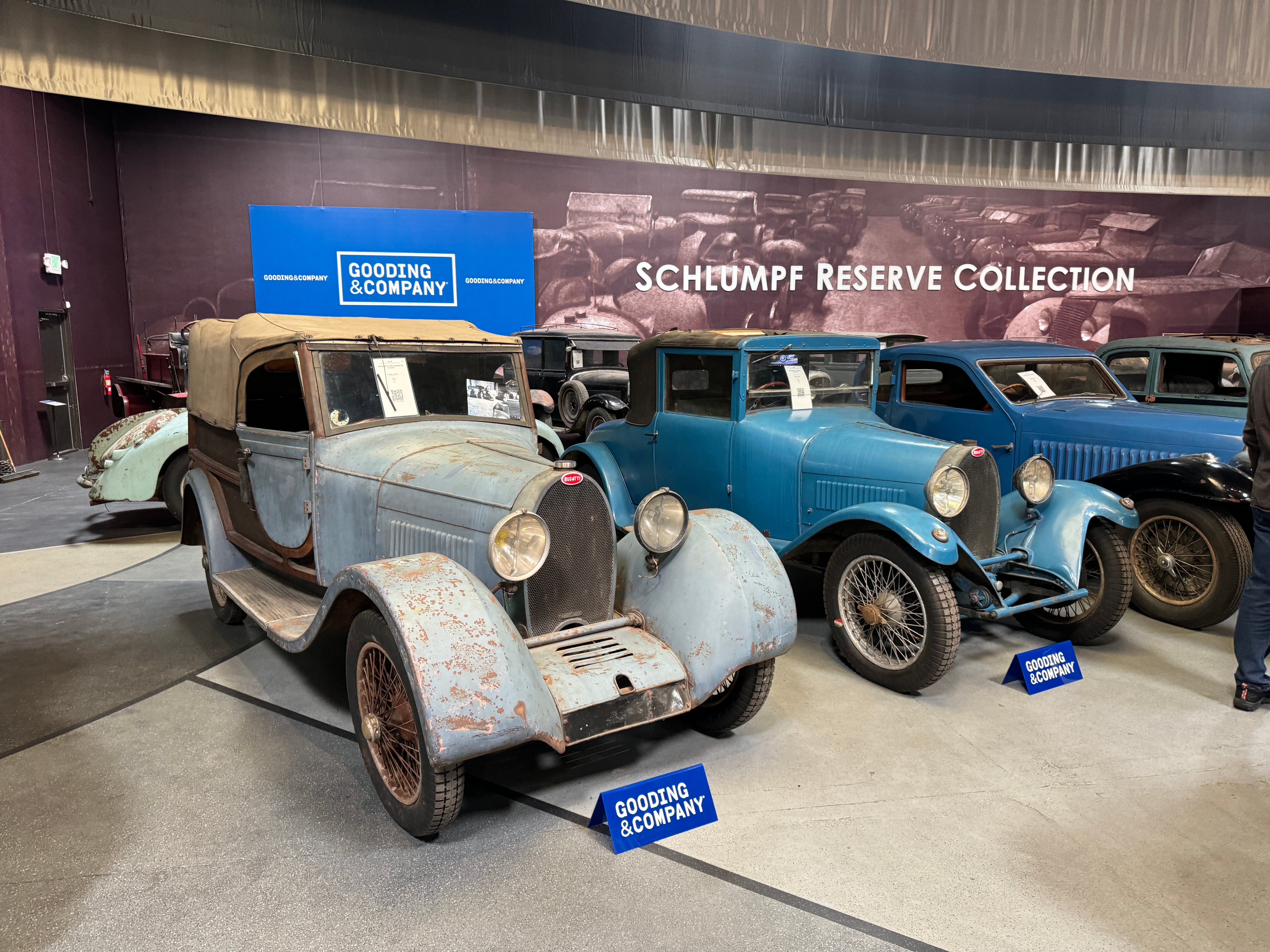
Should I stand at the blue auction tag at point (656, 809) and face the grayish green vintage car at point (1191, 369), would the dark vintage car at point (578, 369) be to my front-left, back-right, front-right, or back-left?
front-left

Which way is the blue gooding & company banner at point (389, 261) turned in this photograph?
toward the camera

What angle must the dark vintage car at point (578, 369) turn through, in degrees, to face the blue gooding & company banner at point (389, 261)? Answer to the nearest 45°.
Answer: approximately 180°

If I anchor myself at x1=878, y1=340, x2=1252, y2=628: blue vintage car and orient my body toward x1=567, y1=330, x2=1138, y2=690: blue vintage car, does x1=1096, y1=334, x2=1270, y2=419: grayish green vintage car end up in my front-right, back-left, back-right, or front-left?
back-right

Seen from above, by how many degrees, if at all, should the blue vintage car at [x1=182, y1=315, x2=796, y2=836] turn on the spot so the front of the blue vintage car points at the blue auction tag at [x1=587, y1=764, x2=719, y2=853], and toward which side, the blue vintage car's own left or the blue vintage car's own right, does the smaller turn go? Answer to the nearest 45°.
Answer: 0° — it already faces it

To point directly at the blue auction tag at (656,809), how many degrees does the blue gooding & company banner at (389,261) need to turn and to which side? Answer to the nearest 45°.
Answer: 0° — it already faces it

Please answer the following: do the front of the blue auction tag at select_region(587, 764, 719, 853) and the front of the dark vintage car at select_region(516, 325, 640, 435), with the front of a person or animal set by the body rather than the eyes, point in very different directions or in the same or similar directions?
same or similar directions

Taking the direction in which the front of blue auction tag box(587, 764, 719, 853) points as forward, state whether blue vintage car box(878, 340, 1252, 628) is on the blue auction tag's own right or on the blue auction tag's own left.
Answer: on the blue auction tag's own left

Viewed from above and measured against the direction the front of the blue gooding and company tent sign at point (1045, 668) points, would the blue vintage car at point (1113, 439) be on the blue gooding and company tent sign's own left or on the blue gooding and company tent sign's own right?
on the blue gooding and company tent sign's own left

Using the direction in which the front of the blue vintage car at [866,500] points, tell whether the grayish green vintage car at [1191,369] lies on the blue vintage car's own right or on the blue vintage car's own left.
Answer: on the blue vintage car's own left

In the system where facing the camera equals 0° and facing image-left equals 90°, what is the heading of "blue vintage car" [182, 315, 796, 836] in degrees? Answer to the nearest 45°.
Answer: approximately 315°

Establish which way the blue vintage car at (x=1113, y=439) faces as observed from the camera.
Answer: facing the viewer and to the right of the viewer

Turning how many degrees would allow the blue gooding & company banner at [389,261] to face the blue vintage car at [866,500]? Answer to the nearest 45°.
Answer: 0° — it already faces it

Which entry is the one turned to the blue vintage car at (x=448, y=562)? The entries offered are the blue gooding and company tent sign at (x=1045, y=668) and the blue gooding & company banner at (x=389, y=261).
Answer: the blue gooding & company banner at (x=389, y=261)

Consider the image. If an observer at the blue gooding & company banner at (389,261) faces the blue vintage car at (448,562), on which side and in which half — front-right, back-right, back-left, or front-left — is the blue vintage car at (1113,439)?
front-left

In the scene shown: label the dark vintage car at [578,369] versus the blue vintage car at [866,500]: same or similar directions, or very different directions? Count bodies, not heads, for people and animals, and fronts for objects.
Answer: same or similar directions
